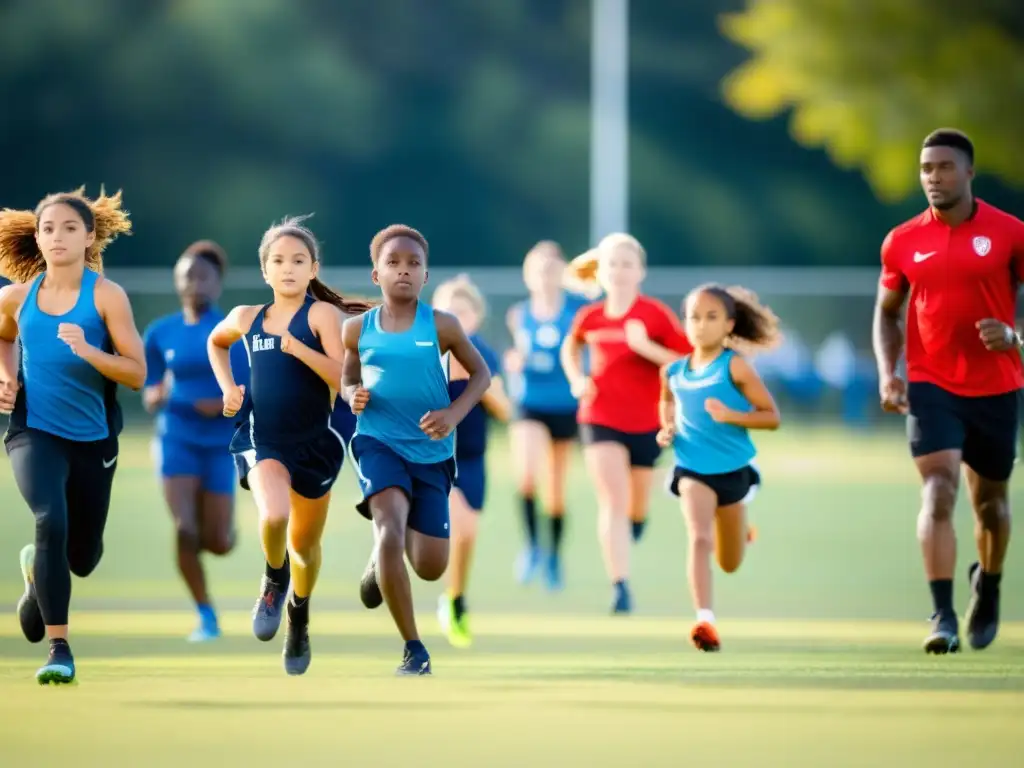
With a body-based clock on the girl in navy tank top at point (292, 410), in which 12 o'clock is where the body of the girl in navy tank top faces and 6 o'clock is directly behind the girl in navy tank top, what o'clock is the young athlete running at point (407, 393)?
The young athlete running is roughly at 10 o'clock from the girl in navy tank top.

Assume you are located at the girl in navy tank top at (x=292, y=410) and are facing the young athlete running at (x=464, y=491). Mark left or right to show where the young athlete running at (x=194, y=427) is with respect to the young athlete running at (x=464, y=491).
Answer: left

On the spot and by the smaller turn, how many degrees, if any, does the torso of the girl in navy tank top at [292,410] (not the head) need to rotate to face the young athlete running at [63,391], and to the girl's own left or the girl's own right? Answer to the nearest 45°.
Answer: approximately 90° to the girl's own right

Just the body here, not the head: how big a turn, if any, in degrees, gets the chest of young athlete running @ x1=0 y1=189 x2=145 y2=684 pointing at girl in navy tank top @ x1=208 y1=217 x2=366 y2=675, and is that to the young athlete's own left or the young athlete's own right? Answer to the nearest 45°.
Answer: approximately 90° to the young athlete's own left

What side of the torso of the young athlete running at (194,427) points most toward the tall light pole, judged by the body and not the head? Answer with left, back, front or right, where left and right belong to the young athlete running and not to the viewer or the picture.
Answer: back

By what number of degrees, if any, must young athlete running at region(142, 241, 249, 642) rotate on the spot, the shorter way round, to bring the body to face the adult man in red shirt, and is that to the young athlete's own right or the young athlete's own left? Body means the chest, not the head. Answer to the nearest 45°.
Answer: approximately 45° to the young athlete's own left

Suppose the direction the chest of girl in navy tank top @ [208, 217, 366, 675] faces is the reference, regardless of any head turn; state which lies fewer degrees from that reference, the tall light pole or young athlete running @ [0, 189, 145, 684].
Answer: the young athlete running
